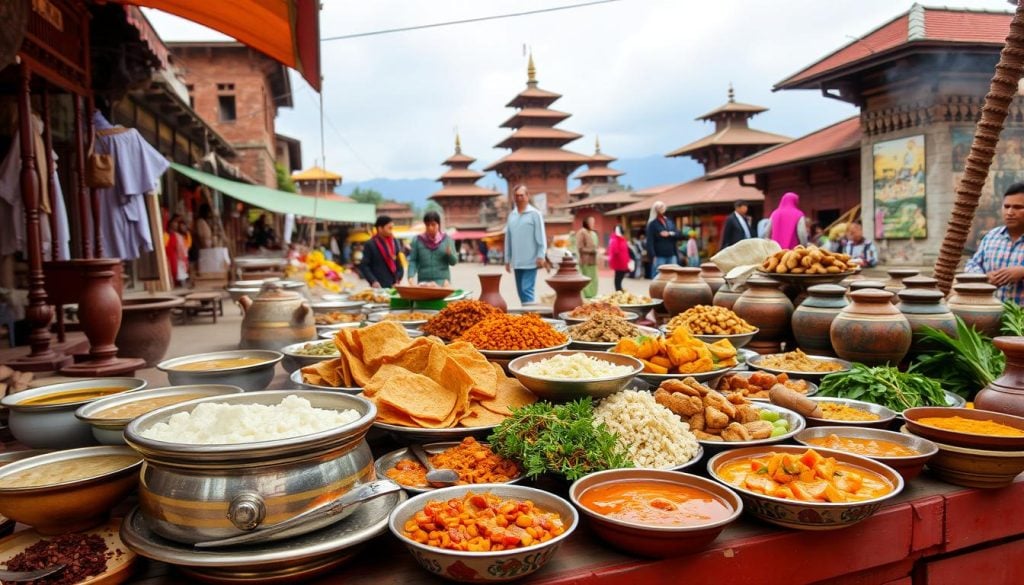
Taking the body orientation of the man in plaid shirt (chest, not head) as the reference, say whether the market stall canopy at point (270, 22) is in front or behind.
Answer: in front

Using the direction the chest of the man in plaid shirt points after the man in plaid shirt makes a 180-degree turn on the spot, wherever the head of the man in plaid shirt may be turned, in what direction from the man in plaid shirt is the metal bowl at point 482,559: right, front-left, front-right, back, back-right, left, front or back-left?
back-right

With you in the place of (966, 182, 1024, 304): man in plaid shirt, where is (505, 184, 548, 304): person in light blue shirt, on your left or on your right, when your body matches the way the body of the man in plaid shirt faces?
on your right

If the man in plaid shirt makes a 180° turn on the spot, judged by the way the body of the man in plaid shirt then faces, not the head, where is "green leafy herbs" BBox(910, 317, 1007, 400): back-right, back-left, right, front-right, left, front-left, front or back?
back-right

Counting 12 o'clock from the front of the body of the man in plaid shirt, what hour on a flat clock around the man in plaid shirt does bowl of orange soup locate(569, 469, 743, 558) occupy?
The bowl of orange soup is roughly at 11 o'clock from the man in plaid shirt.

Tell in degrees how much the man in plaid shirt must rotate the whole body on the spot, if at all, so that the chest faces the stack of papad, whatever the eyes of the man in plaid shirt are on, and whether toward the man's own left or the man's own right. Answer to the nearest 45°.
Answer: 0° — they already face it

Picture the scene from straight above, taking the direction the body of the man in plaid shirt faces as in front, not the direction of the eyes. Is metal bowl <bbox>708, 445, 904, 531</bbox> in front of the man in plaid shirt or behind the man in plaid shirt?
in front

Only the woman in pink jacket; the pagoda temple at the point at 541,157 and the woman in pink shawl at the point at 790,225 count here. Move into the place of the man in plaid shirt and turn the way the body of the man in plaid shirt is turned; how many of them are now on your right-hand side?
3

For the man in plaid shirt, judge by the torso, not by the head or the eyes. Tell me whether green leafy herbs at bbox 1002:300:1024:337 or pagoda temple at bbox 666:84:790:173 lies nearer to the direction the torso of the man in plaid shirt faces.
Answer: the green leafy herbs

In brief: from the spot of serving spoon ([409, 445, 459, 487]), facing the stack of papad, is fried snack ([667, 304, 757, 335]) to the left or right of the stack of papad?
right

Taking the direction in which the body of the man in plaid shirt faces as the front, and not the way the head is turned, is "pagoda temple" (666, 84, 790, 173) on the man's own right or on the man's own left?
on the man's own right

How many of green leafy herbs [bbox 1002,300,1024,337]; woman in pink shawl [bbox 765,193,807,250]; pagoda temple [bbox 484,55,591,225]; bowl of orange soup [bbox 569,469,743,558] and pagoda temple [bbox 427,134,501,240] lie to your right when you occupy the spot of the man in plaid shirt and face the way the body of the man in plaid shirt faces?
3

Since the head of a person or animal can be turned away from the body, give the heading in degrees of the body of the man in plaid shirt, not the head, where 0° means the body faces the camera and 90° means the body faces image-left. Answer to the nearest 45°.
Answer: approximately 45°

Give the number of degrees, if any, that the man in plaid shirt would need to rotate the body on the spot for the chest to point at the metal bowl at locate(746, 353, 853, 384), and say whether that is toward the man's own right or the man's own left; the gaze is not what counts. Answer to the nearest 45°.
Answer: approximately 45° to the man's own left

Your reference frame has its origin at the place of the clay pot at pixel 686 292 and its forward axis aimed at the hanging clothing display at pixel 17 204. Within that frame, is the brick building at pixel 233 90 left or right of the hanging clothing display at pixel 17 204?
right

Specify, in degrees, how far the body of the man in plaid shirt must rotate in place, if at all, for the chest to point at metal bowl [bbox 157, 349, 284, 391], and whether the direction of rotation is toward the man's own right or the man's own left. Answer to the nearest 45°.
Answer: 0° — they already face it
